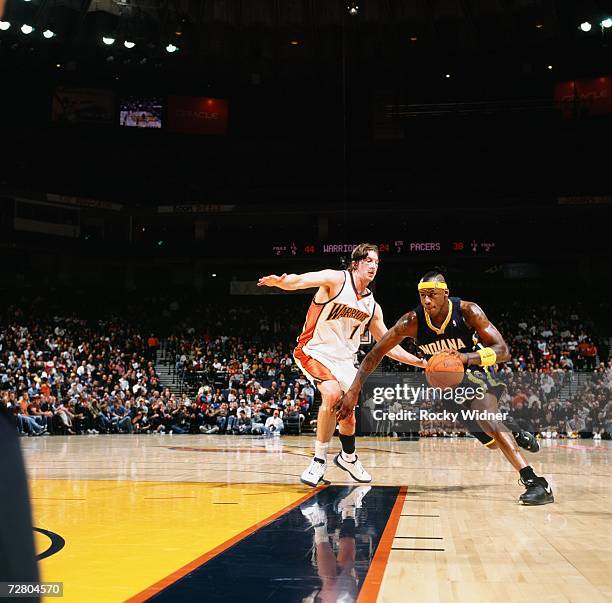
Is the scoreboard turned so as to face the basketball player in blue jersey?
yes

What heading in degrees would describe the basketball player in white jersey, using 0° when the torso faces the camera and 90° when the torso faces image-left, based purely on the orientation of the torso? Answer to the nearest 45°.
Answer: approximately 315°

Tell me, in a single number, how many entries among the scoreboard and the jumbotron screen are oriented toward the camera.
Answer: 2

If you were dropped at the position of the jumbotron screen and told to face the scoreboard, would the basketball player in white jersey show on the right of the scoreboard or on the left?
right

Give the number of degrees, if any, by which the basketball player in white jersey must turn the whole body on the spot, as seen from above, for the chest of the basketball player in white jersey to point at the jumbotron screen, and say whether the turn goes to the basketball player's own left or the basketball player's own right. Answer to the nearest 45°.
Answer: approximately 135° to the basketball player's own left

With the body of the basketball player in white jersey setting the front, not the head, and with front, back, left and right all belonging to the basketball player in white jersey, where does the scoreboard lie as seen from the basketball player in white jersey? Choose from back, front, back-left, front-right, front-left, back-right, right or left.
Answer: back-left

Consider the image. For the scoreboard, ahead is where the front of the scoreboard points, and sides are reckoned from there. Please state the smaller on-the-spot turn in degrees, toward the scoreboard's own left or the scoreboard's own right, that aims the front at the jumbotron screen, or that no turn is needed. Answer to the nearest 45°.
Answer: approximately 90° to the scoreboard's own right

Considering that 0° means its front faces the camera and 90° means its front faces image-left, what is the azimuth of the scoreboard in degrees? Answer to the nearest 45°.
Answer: approximately 0°

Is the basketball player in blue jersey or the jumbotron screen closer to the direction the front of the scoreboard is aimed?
the basketball player in blue jersey
